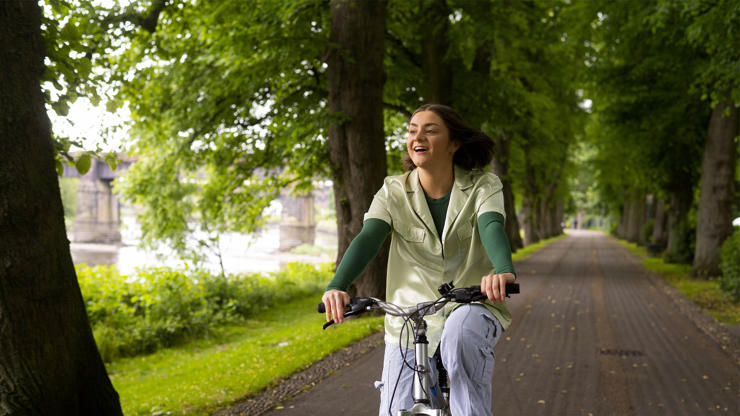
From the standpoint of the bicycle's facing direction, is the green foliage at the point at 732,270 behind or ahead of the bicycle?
behind

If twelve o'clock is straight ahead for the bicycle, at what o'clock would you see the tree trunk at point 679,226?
The tree trunk is roughly at 7 o'clock from the bicycle.

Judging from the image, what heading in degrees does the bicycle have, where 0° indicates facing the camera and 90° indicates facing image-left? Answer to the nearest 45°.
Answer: approximately 0°

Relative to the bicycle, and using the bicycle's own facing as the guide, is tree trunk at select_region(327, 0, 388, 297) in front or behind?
behind

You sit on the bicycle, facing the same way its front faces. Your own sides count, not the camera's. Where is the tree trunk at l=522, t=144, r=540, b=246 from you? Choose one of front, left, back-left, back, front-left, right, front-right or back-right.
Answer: back

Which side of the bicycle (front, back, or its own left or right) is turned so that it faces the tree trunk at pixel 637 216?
back

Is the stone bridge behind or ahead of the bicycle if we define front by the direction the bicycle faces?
behind

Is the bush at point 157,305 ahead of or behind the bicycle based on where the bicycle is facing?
behind

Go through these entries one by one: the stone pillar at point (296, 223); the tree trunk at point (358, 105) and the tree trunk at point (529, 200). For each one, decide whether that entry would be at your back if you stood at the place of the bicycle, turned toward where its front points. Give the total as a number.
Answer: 3

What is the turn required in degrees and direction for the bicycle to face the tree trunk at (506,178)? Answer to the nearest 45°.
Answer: approximately 180°

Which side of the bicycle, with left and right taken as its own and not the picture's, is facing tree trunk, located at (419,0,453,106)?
back
